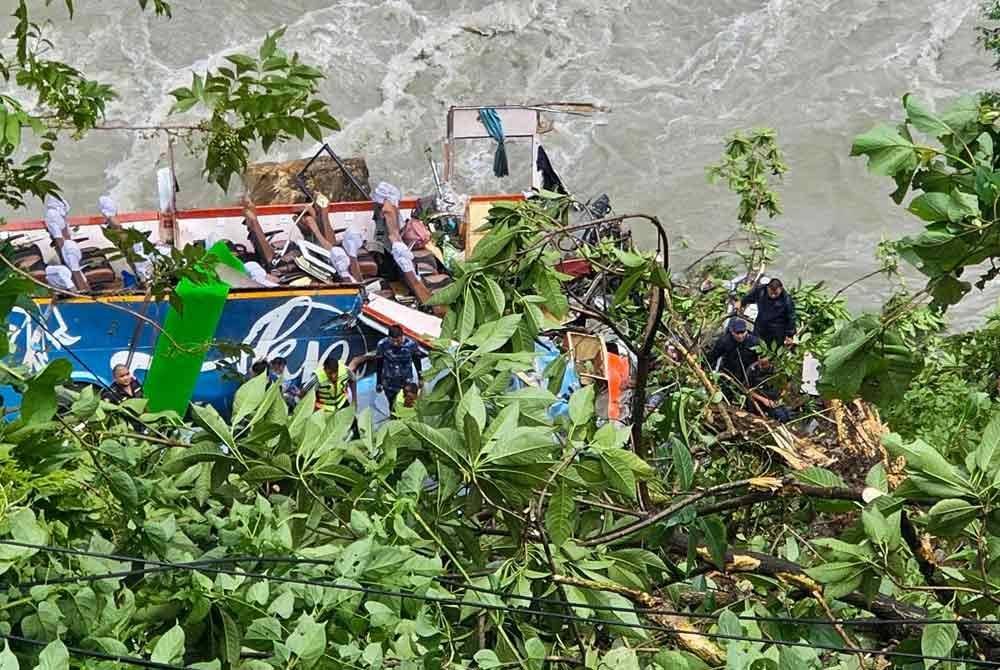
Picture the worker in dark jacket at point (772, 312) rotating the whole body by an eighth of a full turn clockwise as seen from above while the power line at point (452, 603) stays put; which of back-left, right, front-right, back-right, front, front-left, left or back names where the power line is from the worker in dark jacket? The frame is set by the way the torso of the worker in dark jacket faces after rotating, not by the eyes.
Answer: left

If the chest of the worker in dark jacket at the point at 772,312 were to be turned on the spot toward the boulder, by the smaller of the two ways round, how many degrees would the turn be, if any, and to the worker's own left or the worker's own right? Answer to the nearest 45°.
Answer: approximately 90° to the worker's own right

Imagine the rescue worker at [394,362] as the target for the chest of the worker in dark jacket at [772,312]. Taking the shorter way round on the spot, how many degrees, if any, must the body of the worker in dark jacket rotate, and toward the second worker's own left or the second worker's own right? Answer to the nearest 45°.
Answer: approximately 45° to the second worker's own right

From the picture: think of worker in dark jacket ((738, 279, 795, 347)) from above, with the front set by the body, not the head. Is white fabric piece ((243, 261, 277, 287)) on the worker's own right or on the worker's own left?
on the worker's own right

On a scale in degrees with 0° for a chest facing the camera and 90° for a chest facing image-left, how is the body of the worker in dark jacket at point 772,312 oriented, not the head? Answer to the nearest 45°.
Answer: approximately 45°

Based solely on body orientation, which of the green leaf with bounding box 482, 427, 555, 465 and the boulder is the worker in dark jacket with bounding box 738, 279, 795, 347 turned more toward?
the green leaf

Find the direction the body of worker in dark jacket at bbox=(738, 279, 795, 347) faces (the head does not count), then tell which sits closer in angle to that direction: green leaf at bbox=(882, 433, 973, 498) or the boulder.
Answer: the green leaf

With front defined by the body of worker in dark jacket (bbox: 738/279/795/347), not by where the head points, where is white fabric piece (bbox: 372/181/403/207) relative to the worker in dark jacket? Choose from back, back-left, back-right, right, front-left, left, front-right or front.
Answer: right

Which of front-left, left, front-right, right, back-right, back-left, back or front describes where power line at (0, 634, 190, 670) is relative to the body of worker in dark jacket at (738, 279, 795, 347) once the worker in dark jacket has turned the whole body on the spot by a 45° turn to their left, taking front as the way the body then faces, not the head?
front

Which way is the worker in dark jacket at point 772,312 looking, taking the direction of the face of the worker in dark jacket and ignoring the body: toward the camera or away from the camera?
toward the camera

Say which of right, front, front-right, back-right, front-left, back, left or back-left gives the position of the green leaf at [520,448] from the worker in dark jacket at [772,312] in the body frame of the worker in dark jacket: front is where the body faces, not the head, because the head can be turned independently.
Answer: front-right

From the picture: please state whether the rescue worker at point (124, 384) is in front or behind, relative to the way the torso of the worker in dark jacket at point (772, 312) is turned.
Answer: in front
